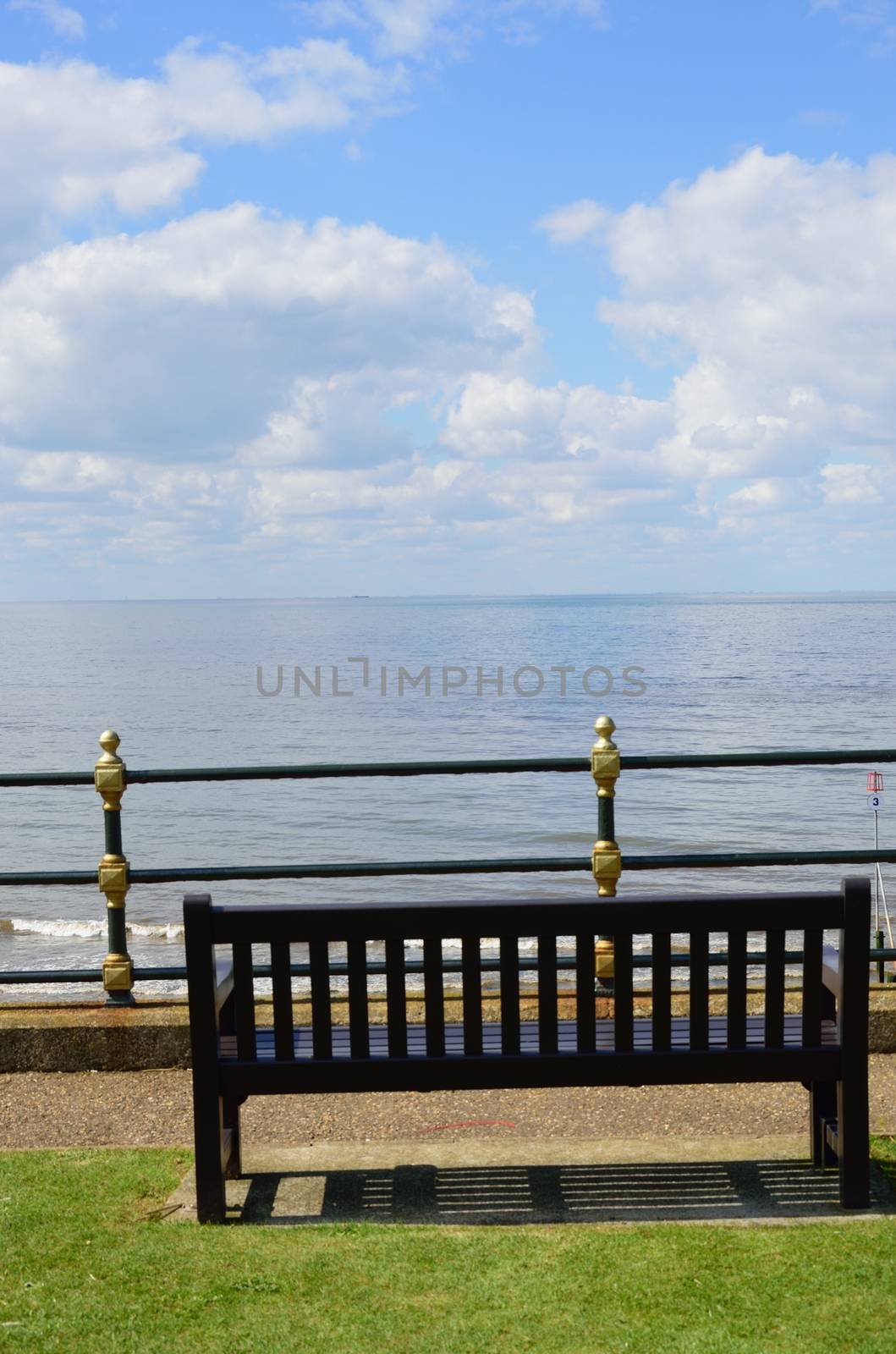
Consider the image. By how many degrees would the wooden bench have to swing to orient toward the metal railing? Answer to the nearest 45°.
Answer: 0° — it already faces it

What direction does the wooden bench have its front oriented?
away from the camera
